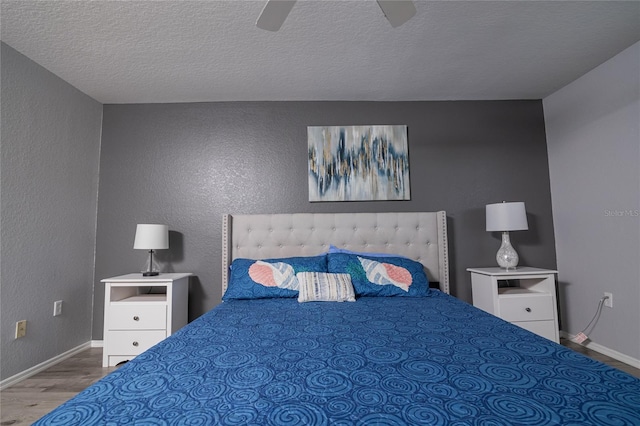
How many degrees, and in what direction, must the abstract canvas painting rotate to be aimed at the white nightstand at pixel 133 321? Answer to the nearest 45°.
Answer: approximately 90° to its right

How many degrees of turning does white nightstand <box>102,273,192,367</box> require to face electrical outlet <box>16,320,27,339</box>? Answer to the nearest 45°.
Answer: approximately 90° to its right

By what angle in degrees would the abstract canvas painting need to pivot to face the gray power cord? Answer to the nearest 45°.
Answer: approximately 90° to its left

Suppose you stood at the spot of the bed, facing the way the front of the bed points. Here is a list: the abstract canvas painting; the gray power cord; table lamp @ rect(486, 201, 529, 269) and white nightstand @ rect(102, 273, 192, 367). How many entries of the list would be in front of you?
0

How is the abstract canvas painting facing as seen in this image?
toward the camera

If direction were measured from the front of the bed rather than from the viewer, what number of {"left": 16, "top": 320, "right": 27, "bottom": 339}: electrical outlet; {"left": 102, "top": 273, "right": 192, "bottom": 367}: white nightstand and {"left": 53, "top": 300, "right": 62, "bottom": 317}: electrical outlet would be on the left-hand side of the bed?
0

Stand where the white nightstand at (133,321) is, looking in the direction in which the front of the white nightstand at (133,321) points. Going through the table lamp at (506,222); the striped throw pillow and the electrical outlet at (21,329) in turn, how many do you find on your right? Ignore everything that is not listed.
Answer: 1

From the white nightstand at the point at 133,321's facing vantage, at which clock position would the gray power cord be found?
The gray power cord is roughly at 10 o'clock from the white nightstand.

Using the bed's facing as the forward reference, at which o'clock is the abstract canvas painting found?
The abstract canvas painting is roughly at 6 o'clock from the bed.

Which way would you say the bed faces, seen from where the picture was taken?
facing the viewer

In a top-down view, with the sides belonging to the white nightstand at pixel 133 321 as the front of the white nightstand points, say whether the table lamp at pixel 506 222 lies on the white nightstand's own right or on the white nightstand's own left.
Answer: on the white nightstand's own left

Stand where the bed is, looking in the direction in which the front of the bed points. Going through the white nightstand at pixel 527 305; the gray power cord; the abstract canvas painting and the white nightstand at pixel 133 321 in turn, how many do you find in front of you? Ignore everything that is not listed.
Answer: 0

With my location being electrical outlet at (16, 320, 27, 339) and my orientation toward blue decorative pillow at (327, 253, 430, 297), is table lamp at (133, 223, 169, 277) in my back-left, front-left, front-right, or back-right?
front-left

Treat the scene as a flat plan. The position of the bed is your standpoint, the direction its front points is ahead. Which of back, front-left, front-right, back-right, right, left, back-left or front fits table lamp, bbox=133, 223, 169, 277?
back-right

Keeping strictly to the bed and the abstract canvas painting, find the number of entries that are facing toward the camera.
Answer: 2

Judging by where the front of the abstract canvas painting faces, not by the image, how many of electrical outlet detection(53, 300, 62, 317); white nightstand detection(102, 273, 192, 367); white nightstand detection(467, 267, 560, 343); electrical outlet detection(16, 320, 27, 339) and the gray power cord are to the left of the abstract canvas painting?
2

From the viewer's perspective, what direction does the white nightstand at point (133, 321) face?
toward the camera

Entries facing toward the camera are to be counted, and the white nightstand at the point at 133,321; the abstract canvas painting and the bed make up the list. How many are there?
3

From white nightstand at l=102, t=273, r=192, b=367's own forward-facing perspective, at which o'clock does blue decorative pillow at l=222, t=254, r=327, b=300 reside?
The blue decorative pillow is roughly at 10 o'clock from the white nightstand.
